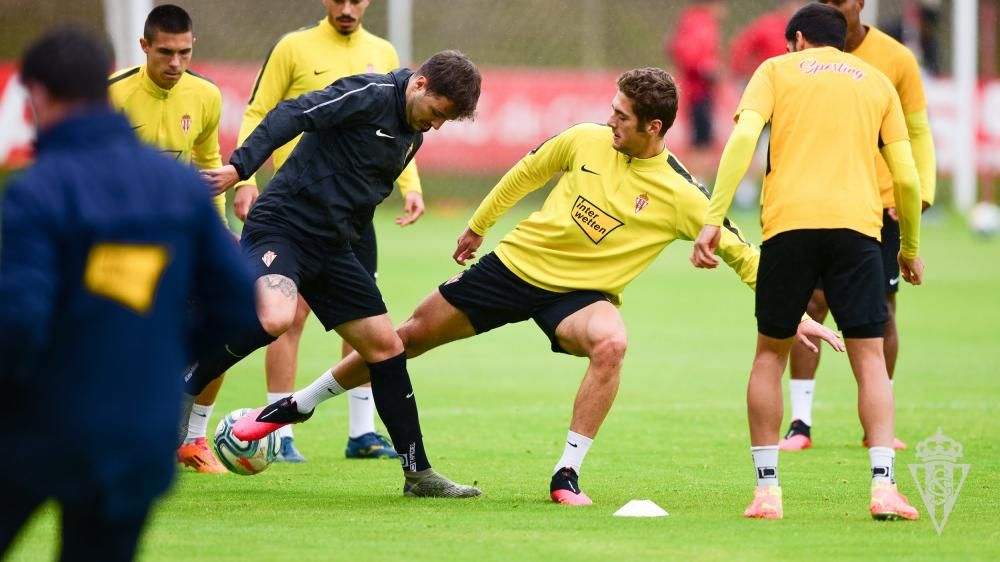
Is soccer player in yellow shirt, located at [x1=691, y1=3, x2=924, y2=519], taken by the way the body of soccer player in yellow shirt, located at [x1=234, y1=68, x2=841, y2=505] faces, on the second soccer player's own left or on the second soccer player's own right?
on the second soccer player's own left

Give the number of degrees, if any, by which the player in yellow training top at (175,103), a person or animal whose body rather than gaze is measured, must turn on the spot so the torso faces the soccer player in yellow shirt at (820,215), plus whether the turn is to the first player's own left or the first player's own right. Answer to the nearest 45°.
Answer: approximately 45° to the first player's own left

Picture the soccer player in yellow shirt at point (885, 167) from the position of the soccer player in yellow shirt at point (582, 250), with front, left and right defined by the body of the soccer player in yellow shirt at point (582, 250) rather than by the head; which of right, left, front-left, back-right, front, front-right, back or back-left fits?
back-left

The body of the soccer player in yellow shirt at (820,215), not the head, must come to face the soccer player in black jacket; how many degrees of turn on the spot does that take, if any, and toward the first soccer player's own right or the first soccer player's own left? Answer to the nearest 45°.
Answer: approximately 90° to the first soccer player's own left

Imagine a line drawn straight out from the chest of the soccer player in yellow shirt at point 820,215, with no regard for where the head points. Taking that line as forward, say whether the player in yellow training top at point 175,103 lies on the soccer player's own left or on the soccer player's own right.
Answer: on the soccer player's own left

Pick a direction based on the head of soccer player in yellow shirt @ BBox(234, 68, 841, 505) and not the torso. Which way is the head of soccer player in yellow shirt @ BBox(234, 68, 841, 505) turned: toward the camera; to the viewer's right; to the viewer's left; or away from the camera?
to the viewer's left

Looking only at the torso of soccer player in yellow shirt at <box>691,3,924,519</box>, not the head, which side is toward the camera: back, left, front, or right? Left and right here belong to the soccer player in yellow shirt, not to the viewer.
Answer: back

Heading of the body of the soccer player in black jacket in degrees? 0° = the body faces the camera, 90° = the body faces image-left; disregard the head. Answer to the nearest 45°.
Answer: approximately 315°
